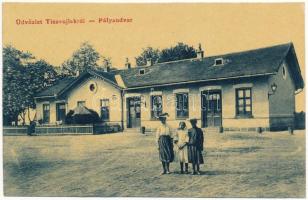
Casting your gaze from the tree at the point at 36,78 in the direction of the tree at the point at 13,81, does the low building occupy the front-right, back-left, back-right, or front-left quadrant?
back-left

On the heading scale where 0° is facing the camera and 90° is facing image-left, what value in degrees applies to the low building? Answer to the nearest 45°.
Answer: approximately 45°

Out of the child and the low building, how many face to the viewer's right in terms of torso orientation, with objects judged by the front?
0

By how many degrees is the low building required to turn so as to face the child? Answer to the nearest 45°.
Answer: approximately 45° to its left

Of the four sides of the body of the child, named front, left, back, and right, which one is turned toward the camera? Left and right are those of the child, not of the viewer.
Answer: front

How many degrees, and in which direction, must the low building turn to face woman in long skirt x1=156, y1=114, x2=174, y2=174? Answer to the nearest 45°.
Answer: approximately 45° to its left

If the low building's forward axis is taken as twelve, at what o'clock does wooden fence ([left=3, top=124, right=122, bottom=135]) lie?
The wooden fence is roughly at 2 o'clock from the low building.

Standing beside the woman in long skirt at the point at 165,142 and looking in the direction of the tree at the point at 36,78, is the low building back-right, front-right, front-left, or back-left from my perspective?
front-right

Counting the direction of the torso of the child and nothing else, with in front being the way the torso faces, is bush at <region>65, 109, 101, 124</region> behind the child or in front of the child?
behind

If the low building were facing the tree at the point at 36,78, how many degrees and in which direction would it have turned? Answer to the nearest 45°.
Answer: approximately 45° to its right

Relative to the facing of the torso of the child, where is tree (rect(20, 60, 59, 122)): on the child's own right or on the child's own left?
on the child's own right
